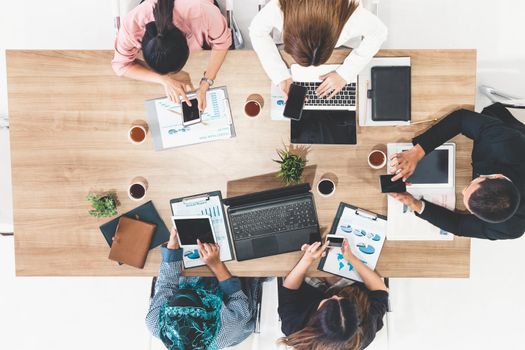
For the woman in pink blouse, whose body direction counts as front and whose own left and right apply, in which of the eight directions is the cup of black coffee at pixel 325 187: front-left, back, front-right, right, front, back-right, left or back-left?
left

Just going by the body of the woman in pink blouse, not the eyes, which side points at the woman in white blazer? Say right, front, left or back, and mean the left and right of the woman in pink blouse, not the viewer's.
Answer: left

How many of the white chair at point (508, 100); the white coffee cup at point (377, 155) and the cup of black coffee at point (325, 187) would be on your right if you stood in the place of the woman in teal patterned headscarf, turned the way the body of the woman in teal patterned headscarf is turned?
3

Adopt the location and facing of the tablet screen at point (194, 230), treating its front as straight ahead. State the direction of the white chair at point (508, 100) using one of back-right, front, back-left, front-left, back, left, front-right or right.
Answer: left

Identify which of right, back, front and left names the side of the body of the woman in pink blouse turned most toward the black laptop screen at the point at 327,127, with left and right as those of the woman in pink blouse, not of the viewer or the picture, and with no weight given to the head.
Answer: left

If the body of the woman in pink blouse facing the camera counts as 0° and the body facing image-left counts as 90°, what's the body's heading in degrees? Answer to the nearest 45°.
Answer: approximately 0°

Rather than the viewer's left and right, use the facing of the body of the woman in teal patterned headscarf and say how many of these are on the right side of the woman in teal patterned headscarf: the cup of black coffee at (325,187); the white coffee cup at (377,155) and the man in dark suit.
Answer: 3

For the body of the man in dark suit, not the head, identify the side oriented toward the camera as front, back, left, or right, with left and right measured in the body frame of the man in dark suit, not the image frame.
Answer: left
